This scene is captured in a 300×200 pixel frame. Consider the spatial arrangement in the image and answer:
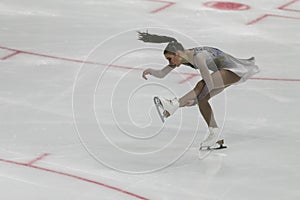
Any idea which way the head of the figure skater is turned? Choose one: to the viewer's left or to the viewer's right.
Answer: to the viewer's left

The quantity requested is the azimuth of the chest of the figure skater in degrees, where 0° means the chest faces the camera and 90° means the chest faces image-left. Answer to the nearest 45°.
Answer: approximately 90°
